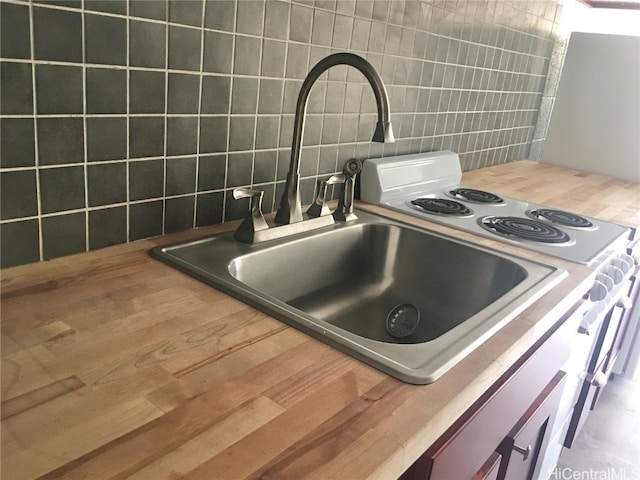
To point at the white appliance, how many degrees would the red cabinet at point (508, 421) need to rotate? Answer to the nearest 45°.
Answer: approximately 135° to its left

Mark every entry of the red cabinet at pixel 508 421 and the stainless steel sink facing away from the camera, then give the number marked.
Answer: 0

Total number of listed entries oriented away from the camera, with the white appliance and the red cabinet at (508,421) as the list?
0

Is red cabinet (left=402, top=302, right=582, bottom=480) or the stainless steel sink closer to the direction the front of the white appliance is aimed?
the red cabinet

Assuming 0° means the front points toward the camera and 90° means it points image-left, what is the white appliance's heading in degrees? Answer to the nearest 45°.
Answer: approximately 315°

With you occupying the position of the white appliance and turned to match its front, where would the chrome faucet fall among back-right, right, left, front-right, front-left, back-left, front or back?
right

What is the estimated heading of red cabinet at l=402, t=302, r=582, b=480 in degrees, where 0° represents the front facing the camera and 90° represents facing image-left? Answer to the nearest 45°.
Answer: approximately 315°

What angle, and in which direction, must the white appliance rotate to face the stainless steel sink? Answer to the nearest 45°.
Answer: approximately 90° to its right

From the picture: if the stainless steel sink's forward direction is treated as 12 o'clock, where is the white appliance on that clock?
The white appliance is roughly at 9 o'clock from the stainless steel sink.

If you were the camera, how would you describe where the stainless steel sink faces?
facing the viewer and to the right of the viewer
